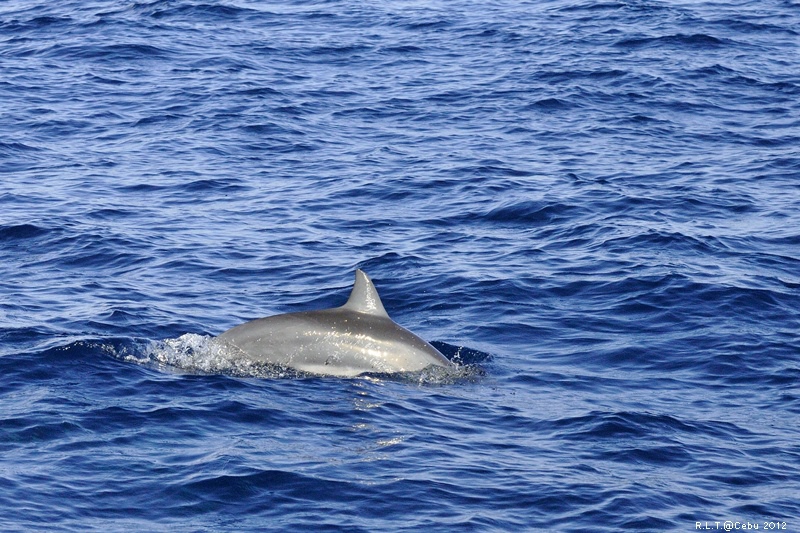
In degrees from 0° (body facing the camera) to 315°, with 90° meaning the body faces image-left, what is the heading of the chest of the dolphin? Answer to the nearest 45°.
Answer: approximately 270°
